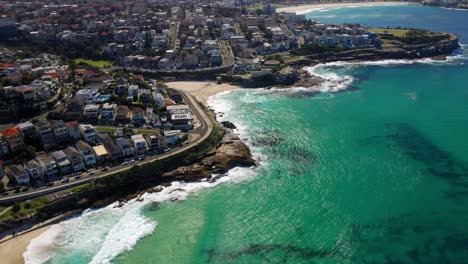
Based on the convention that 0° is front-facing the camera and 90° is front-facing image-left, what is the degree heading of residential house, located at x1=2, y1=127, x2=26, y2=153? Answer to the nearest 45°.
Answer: approximately 315°

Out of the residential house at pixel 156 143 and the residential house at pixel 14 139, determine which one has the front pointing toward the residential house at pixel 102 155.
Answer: the residential house at pixel 14 139

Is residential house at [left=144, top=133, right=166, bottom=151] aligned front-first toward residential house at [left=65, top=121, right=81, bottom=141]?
no

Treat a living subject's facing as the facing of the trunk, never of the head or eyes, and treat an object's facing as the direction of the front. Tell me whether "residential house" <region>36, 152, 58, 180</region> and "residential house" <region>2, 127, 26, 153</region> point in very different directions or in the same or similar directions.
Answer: same or similar directions

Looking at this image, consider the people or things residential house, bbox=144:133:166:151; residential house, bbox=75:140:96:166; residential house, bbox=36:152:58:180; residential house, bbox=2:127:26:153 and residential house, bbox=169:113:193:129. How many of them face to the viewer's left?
0

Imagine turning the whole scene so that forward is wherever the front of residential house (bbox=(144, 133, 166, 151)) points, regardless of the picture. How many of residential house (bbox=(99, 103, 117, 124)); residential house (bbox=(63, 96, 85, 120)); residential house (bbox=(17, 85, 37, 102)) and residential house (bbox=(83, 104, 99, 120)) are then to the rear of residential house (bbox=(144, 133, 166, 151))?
4

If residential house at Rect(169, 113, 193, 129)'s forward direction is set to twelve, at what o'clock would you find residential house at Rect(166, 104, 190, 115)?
residential house at Rect(166, 104, 190, 115) is roughly at 6 o'clock from residential house at Rect(169, 113, 193, 129).

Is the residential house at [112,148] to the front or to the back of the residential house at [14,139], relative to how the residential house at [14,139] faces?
to the front

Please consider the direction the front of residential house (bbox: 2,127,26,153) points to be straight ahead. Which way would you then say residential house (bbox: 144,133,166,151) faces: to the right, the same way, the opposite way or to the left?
the same way

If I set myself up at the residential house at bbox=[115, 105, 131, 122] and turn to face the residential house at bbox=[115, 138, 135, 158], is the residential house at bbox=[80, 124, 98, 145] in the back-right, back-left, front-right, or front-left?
front-right

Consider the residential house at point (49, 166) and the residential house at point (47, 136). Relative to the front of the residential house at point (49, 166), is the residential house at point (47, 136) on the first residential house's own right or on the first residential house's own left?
on the first residential house's own left

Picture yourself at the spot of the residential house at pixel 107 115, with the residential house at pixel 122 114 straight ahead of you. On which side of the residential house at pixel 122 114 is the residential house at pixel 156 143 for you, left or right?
right

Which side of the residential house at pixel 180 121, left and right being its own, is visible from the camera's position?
front

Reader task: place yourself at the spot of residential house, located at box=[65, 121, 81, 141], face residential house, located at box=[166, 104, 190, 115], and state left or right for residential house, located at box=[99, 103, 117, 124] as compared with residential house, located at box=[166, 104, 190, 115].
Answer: left

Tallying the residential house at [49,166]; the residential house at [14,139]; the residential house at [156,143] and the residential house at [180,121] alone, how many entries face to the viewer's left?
0

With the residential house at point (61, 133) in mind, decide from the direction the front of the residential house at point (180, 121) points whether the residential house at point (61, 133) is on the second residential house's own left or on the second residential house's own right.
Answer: on the second residential house's own right

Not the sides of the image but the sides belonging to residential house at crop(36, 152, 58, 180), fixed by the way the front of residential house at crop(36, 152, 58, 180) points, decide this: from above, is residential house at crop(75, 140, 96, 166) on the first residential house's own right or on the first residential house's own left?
on the first residential house's own left
